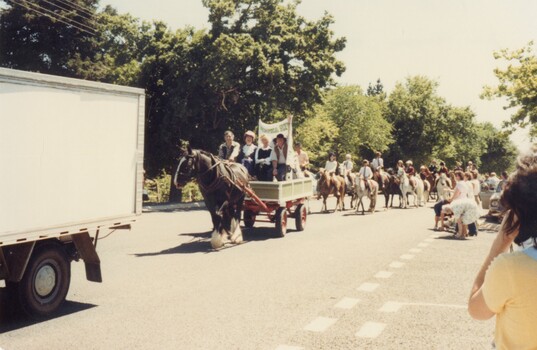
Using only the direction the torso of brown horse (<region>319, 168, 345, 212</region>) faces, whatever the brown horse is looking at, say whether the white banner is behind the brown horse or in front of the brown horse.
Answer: in front

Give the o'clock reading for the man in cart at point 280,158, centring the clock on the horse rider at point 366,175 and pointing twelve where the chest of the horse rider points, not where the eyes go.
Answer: The man in cart is roughly at 11 o'clock from the horse rider.

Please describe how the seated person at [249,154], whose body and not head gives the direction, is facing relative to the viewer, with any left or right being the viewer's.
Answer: facing the viewer and to the left of the viewer

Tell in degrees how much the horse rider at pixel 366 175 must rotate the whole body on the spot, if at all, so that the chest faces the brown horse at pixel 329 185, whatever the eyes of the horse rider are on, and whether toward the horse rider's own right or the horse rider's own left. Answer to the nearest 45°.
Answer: approximately 90° to the horse rider's own right

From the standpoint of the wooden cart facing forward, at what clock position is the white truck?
The white truck is roughly at 11 o'clock from the wooden cart.

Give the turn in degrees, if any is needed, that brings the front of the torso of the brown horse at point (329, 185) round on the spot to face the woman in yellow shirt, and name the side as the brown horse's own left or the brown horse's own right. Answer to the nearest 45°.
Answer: approximately 45° to the brown horse's own left

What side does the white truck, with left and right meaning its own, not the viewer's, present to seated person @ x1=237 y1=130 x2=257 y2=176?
back

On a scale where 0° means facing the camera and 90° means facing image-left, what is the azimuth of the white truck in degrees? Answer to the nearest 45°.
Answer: approximately 45°

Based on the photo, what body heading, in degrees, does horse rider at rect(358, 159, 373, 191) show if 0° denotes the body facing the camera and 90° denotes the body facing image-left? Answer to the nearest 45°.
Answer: approximately 45°

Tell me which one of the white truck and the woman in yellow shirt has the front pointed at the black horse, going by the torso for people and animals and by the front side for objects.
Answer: the woman in yellow shirt

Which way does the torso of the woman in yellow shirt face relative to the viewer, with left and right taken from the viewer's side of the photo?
facing away from the viewer and to the left of the viewer

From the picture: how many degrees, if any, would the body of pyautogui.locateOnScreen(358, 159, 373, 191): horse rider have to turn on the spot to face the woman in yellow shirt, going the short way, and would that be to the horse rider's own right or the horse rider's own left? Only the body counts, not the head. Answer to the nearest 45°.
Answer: approximately 45° to the horse rider's own left

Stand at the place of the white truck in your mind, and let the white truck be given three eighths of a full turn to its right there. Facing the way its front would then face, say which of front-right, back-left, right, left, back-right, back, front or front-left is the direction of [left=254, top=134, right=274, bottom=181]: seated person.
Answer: front-right

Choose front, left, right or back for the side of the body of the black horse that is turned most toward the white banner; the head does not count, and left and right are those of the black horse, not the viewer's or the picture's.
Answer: back
